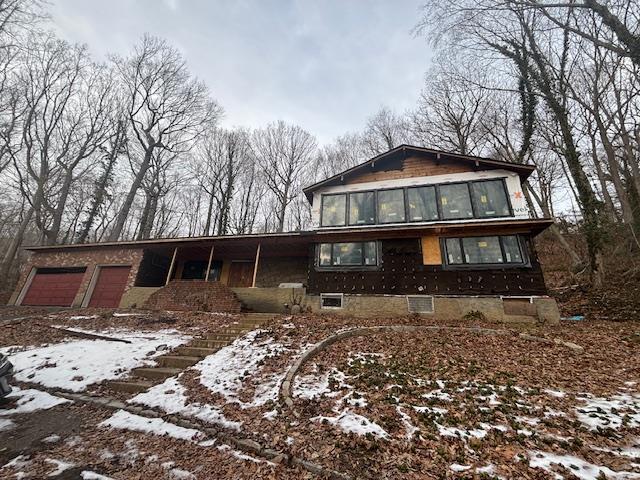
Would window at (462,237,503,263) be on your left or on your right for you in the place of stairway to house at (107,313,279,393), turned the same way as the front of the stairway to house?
on your left

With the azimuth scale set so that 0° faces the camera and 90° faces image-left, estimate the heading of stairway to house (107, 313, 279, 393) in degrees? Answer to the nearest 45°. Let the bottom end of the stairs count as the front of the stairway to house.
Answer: approximately 45°

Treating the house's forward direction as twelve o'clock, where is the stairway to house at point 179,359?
The stairway to house is roughly at 2 o'clock from the house.

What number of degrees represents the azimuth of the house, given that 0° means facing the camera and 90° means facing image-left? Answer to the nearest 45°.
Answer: approximately 0°

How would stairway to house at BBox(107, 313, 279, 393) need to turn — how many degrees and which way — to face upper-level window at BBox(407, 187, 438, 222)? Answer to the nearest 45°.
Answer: approximately 135° to its left
